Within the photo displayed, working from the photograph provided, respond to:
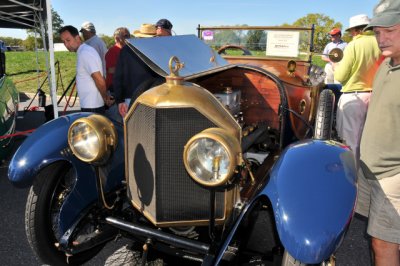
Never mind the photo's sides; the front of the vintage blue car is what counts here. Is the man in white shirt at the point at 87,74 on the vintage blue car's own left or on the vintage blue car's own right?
on the vintage blue car's own right

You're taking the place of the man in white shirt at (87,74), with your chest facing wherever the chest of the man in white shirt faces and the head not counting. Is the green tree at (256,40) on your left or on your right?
on your left

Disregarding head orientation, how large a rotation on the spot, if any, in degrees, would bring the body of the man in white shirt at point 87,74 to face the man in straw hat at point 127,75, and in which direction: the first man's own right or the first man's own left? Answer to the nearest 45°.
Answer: approximately 45° to the first man's own left

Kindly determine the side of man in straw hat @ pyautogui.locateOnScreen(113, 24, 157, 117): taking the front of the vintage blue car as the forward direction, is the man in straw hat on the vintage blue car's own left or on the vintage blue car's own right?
on the vintage blue car's own right

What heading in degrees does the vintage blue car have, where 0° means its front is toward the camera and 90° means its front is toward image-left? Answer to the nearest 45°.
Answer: approximately 45°

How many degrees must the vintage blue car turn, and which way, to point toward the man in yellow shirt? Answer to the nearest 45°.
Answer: approximately 180°
